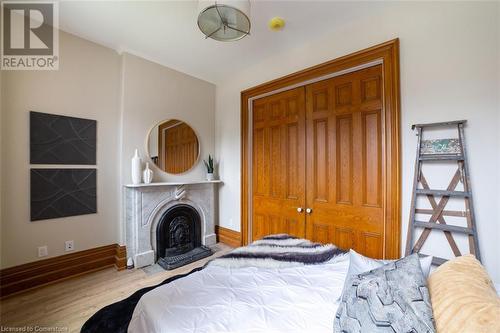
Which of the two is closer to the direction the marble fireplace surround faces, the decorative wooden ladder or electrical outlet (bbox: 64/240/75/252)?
the decorative wooden ladder

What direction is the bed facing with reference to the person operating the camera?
facing away from the viewer and to the left of the viewer

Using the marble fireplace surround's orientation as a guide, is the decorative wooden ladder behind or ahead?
ahead

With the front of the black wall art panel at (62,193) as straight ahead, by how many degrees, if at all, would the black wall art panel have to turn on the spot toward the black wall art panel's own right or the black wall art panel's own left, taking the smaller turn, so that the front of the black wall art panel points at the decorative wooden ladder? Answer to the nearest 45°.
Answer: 0° — it already faces it

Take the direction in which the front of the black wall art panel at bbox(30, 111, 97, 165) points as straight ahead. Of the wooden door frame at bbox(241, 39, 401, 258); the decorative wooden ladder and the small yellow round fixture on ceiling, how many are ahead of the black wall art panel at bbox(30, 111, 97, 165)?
3

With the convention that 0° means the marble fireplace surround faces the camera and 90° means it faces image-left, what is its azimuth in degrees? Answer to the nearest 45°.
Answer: approximately 315°

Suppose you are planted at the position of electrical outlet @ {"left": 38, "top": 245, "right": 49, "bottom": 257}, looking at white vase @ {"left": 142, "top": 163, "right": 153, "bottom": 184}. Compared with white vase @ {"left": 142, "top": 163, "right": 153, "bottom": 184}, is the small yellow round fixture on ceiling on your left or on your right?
right

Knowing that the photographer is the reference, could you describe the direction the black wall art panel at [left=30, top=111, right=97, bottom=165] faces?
facing the viewer and to the right of the viewer

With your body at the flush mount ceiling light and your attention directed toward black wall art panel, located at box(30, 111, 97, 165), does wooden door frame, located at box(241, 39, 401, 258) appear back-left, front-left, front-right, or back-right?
back-right

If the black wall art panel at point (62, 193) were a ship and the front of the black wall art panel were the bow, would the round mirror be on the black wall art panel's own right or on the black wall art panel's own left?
on the black wall art panel's own left

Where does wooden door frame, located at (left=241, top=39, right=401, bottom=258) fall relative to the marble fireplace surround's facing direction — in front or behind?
in front

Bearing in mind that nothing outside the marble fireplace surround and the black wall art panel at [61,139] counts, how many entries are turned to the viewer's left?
0
